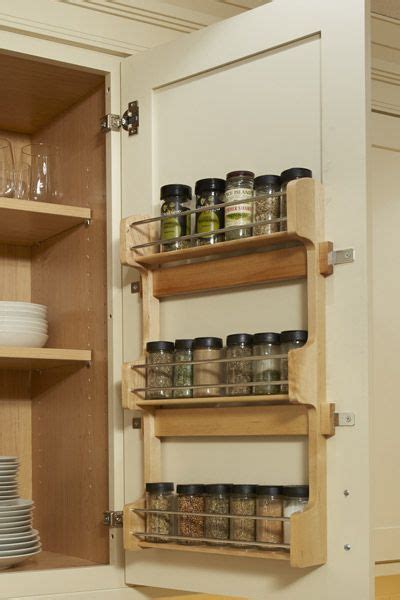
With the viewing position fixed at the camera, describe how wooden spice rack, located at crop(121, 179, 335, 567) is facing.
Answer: facing the viewer and to the left of the viewer

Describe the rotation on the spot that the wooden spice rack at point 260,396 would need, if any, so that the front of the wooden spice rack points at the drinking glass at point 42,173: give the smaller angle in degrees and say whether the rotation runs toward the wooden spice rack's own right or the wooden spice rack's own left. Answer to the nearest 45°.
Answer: approximately 90° to the wooden spice rack's own right
